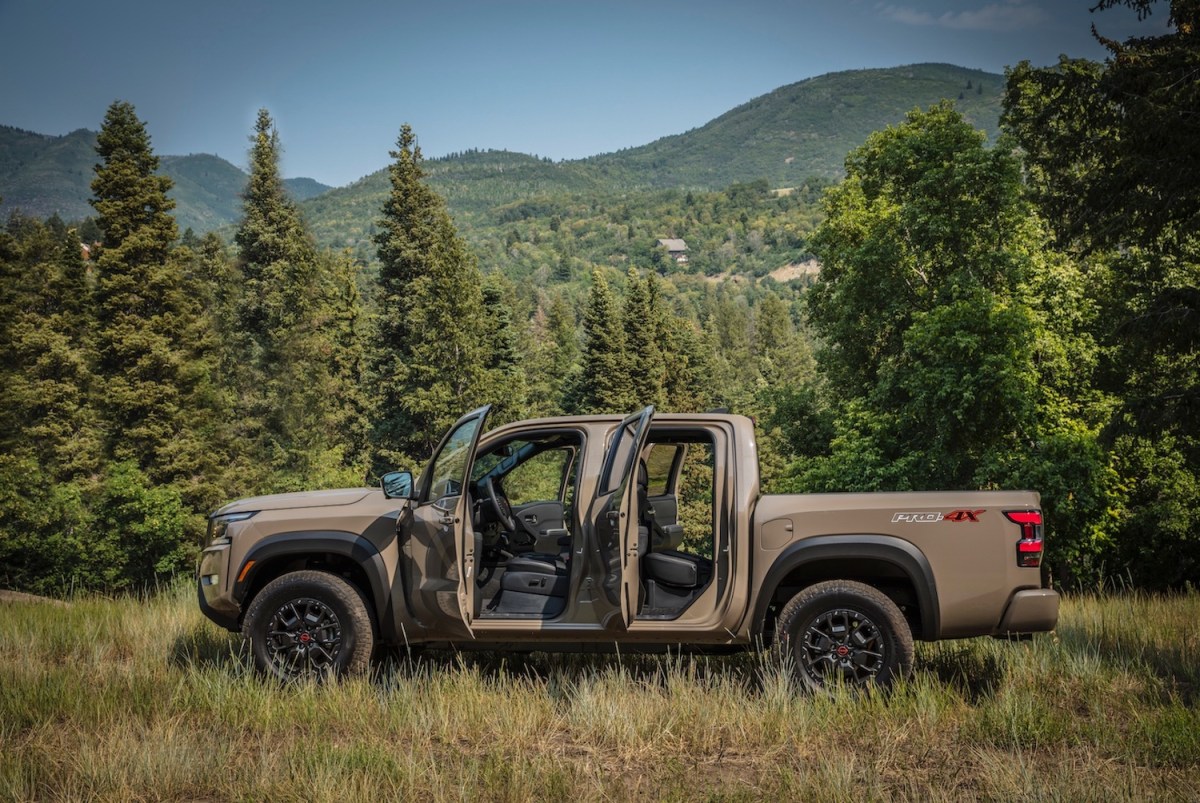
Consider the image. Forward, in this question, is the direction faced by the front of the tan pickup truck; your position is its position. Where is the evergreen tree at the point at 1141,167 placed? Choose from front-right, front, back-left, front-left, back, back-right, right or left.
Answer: back-right

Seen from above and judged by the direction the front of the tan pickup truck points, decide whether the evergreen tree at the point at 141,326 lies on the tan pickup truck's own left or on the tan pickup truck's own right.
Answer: on the tan pickup truck's own right

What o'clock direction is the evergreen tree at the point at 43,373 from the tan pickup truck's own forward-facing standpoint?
The evergreen tree is roughly at 2 o'clock from the tan pickup truck.

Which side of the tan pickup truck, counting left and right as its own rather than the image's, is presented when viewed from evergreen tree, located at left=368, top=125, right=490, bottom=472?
right

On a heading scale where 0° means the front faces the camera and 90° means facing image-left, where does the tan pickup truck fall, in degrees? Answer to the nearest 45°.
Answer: approximately 90°
